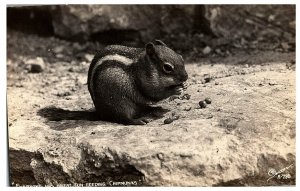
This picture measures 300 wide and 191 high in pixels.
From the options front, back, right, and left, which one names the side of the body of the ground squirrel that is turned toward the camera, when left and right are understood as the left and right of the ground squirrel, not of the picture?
right
